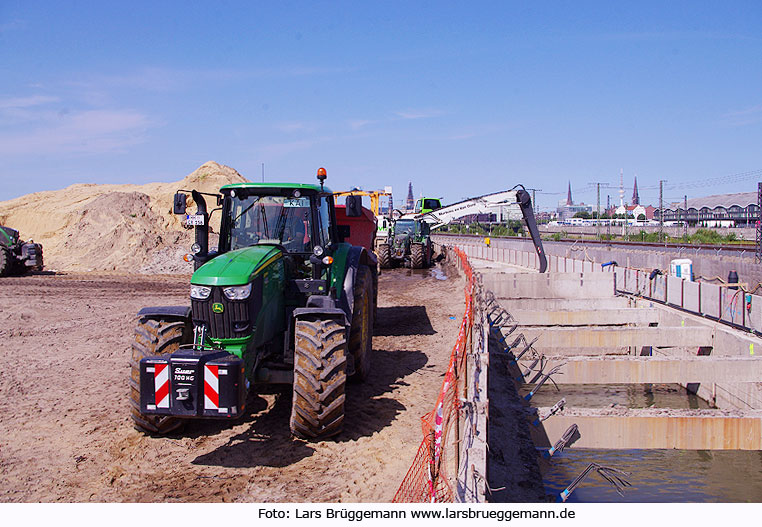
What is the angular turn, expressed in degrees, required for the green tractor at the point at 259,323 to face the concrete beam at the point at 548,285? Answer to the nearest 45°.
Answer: approximately 180°

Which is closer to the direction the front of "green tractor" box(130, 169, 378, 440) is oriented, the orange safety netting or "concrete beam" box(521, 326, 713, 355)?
the orange safety netting

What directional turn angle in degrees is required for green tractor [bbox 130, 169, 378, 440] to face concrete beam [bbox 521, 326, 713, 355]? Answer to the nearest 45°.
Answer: approximately 180°

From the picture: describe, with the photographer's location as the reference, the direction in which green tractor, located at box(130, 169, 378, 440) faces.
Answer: facing the viewer and to the left of the viewer

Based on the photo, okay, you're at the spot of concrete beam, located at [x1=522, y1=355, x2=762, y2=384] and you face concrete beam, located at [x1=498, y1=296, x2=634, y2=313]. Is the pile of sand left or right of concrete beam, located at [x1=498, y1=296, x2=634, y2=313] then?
left

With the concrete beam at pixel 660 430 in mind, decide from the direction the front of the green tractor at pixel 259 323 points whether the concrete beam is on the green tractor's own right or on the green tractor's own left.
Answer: on the green tractor's own left

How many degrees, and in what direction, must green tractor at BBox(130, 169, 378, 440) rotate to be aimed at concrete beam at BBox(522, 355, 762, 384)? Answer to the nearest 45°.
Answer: approximately 135° to its left

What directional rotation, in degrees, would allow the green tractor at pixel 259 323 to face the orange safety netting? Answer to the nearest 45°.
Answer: approximately 90° to its left

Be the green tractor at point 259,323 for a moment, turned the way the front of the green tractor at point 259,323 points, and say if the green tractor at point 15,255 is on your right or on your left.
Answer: on your right

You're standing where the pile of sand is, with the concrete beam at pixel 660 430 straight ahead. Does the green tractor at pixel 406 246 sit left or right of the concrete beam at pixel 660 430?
left
